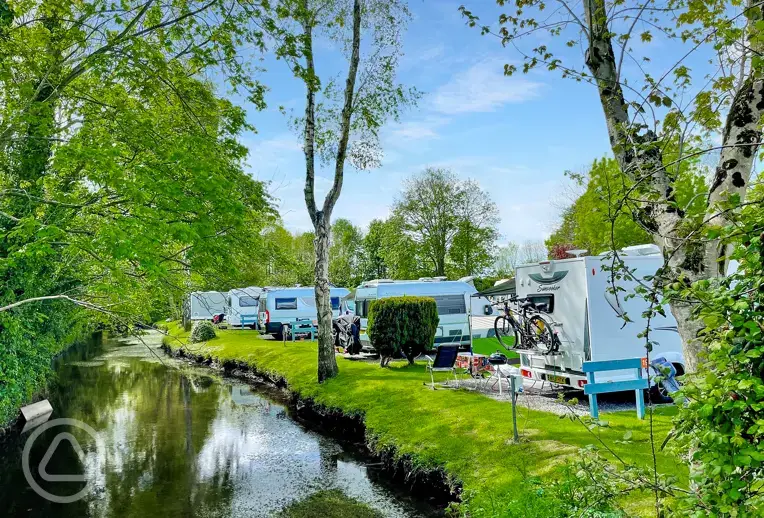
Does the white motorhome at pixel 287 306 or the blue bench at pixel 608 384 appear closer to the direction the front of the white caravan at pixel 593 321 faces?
the white motorhome

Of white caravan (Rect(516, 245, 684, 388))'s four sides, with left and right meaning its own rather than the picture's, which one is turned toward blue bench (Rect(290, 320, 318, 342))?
left

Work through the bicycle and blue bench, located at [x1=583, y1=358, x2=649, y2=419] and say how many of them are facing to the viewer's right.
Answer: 0

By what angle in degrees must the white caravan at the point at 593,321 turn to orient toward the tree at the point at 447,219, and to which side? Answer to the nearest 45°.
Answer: approximately 45° to its left

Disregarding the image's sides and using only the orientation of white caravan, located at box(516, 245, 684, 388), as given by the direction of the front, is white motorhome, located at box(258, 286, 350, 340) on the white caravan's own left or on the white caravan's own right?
on the white caravan's own left

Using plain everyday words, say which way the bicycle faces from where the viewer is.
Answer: facing away from the viewer and to the left of the viewer

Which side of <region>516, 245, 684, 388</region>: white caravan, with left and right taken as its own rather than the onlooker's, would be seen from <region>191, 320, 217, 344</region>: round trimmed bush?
left

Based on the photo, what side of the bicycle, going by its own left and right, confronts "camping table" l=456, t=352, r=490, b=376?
front

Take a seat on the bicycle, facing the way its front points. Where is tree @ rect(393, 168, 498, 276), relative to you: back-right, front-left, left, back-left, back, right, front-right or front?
front-right
